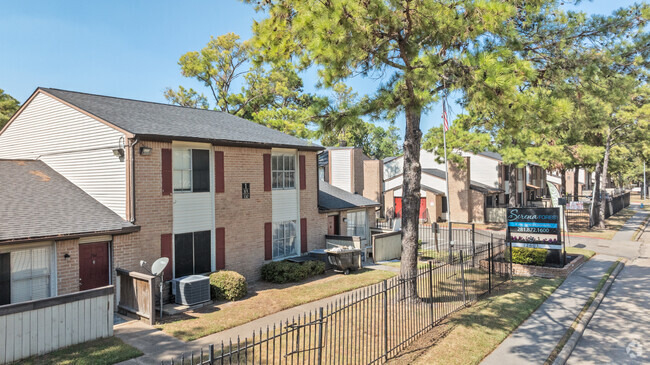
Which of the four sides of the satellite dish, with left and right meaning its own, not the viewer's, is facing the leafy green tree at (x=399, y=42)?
back

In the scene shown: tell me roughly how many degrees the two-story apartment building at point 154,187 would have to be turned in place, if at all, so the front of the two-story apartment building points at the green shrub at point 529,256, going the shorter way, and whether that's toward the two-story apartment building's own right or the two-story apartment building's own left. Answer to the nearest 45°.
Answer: approximately 45° to the two-story apartment building's own left

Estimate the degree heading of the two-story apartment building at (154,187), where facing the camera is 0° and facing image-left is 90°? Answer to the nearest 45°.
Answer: approximately 315°

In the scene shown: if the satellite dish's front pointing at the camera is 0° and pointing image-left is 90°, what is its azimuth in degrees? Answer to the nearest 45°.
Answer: approximately 45°

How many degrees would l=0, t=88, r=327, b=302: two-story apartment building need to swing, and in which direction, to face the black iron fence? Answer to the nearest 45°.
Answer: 0° — it already faces it

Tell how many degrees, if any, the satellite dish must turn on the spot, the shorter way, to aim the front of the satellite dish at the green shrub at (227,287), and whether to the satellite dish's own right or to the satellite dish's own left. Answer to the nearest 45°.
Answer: approximately 180°

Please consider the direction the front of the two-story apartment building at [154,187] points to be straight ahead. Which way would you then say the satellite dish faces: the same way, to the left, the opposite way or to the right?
to the right
